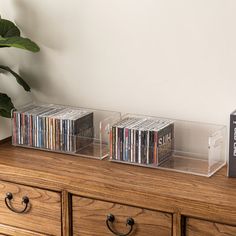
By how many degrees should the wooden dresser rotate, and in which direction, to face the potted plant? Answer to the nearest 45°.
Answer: approximately 90° to its right

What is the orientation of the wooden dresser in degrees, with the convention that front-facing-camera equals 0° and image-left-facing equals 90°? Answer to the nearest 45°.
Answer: approximately 45°
